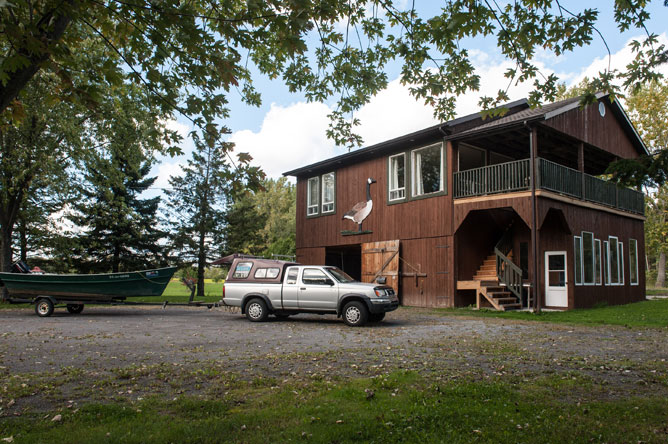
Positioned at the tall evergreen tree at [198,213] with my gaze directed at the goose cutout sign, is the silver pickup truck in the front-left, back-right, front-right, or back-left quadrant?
front-right

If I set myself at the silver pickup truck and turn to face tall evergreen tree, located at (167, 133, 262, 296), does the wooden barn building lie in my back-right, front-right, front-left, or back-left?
front-right

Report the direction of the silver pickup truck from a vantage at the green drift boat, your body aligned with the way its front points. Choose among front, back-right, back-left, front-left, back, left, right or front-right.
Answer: front-right

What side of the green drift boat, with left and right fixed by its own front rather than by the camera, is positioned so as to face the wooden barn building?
front

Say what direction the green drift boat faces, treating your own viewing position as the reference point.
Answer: facing to the right of the viewer

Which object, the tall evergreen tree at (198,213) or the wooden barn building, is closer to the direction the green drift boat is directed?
the wooden barn building

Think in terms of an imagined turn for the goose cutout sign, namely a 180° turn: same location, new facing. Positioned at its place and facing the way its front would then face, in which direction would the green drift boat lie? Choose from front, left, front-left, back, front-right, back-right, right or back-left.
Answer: front-left

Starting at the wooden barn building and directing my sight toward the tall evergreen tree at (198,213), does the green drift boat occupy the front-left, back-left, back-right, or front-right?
front-left
